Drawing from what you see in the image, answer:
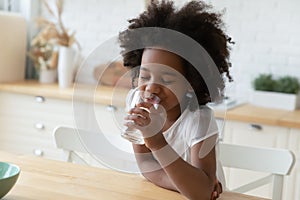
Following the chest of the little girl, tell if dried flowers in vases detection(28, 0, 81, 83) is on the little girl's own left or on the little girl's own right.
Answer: on the little girl's own right

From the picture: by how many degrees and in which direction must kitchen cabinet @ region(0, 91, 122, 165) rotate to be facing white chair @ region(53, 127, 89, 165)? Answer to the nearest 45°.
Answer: approximately 45° to its left

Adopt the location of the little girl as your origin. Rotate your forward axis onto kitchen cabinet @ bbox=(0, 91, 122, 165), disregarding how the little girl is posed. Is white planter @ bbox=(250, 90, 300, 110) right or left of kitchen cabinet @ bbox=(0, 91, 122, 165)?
right

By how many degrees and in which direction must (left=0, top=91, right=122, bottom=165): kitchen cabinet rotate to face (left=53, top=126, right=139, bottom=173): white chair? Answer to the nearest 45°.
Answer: approximately 45° to its left

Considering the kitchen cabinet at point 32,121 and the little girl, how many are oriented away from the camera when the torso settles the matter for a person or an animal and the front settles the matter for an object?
0

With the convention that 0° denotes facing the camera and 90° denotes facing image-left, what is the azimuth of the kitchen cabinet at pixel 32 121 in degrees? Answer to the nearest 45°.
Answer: approximately 45°

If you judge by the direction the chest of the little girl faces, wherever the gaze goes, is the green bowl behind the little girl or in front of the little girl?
in front

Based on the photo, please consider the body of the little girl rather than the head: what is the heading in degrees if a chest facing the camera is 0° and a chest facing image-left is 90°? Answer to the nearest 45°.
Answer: approximately 45°

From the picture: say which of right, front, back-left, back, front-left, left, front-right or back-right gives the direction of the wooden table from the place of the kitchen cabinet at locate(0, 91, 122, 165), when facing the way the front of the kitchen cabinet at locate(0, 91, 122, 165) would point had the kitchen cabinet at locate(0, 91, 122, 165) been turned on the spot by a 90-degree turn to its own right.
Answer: back-left

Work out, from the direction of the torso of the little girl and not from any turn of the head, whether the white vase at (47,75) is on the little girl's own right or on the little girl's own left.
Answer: on the little girl's own right
